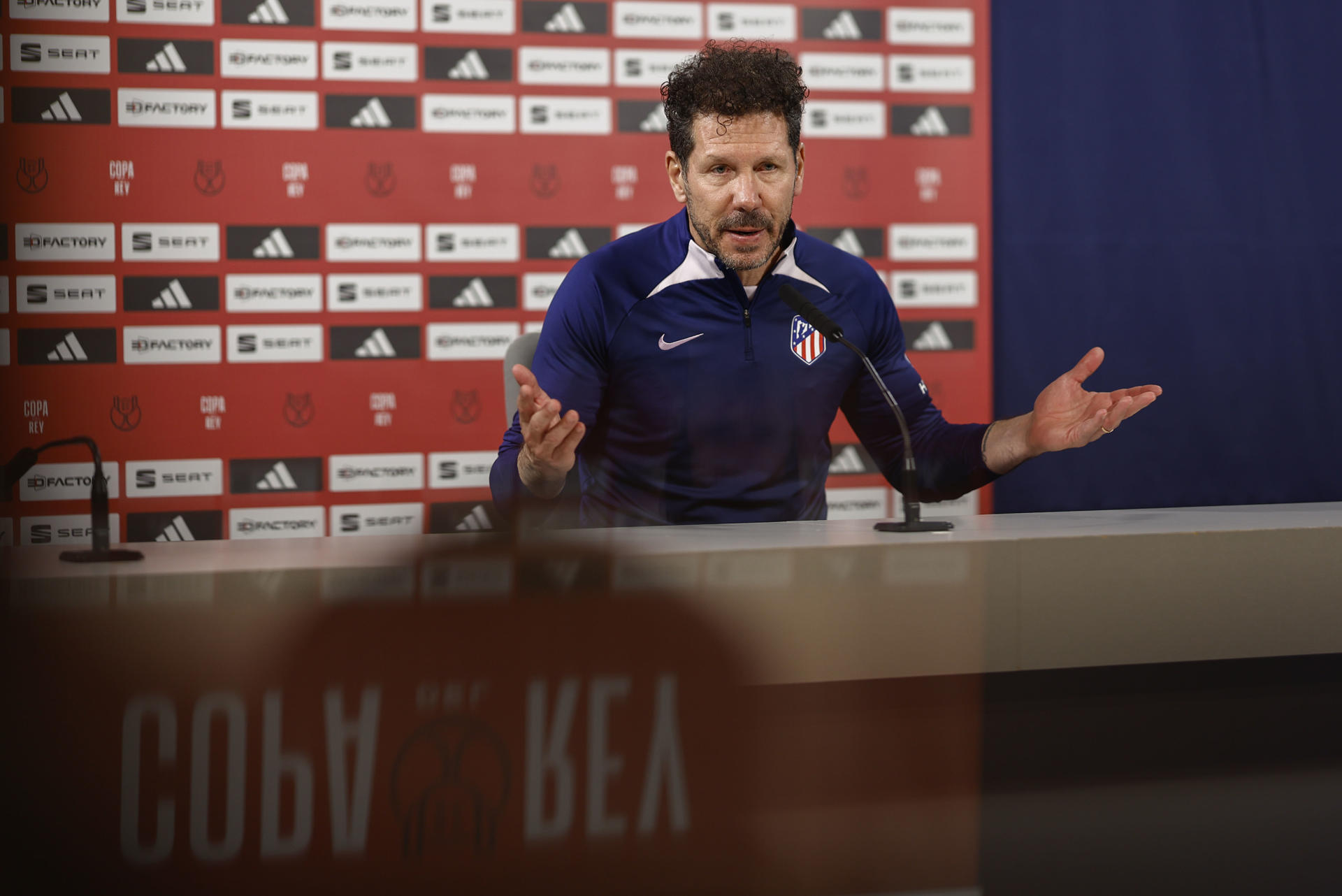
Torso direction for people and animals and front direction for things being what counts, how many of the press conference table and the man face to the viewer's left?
0

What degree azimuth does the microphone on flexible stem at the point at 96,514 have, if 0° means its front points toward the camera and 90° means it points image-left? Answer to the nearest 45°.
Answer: approximately 90°

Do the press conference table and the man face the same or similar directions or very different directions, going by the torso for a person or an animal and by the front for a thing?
same or similar directions

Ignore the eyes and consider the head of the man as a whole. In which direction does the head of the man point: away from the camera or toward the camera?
toward the camera

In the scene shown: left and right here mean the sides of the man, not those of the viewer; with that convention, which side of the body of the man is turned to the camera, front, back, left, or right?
front

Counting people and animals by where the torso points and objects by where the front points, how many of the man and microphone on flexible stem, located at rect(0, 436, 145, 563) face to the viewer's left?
1

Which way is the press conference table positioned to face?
toward the camera
